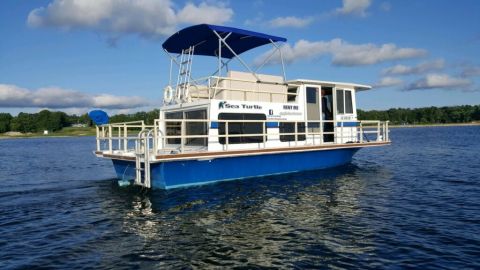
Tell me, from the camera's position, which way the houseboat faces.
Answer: facing away from the viewer and to the right of the viewer
